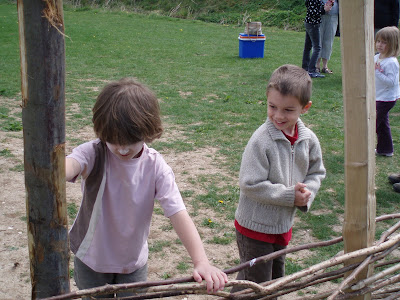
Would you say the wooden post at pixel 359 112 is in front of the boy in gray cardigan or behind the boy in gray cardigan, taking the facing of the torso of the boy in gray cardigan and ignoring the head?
in front

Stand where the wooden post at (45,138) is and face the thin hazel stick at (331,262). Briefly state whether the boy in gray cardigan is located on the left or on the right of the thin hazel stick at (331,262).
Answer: left

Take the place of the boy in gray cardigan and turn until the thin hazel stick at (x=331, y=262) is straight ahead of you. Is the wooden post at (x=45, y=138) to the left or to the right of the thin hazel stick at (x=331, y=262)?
right

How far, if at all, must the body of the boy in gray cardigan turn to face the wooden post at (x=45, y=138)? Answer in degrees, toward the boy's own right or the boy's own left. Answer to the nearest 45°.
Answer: approximately 90° to the boy's own right

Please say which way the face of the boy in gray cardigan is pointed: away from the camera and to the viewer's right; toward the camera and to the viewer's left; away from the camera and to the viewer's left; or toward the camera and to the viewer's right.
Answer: toward the camera and to the viewer's left

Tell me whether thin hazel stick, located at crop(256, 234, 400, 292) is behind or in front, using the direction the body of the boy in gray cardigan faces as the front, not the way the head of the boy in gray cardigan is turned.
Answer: in front

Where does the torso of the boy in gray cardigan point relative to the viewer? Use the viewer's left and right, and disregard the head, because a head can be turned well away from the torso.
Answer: facing the viewer and to the right of the viewer
